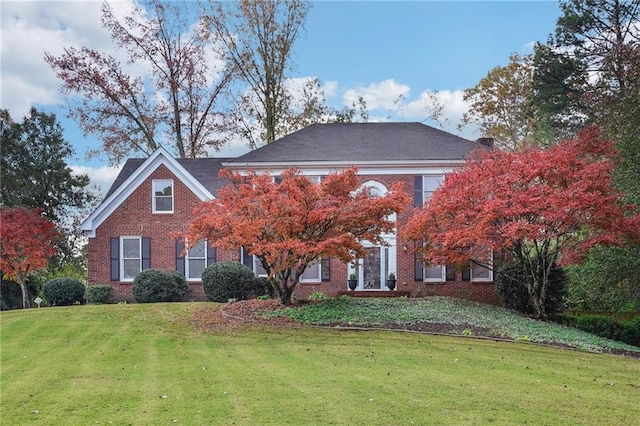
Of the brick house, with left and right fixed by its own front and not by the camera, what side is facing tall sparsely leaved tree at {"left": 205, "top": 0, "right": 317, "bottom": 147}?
back

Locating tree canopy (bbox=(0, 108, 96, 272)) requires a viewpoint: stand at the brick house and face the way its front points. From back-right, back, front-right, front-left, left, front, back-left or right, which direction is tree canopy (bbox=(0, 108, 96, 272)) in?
back-right

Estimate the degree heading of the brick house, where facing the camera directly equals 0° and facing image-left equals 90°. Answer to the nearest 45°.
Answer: approximately 0°

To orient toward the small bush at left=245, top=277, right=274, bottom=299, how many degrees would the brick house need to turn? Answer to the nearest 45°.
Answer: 0° — it already faces it

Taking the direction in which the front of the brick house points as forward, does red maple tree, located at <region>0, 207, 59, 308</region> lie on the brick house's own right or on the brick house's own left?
on the brick house's own right
